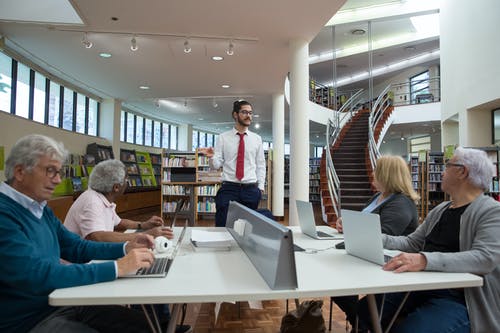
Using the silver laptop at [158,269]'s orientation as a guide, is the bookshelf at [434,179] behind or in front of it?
behind

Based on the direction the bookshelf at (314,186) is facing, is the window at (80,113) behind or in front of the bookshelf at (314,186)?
in front

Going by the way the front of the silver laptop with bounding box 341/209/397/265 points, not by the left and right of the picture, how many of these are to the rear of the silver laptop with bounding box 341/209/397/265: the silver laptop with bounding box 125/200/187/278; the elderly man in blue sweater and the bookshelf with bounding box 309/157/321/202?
2

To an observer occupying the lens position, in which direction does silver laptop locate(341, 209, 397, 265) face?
facing away from the viewer and to the right of the viewer

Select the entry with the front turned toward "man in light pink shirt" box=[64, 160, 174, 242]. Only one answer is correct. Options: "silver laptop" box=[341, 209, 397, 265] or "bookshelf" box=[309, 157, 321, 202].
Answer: the bookshelf

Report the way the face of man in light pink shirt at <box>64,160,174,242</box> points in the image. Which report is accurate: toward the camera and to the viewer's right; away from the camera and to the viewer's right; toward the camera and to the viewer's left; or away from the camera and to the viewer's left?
away from the camera and to the viewer's right

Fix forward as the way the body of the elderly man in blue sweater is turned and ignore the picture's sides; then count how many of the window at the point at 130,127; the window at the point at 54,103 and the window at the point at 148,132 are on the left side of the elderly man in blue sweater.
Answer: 3

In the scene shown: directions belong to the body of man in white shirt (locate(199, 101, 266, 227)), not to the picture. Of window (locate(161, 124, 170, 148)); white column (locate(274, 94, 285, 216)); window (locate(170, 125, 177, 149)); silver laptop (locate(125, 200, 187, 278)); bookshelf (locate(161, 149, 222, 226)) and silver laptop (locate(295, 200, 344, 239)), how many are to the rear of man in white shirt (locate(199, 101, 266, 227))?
4

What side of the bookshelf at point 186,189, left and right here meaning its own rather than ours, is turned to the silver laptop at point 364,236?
front

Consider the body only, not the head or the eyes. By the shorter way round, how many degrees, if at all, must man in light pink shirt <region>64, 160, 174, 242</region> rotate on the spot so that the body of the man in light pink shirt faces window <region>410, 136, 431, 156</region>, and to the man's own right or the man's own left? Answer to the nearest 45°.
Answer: approximately 45° to the man's own left

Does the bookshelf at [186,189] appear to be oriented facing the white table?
yes

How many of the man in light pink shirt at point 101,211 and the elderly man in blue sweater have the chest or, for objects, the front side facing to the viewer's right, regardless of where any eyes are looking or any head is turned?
2

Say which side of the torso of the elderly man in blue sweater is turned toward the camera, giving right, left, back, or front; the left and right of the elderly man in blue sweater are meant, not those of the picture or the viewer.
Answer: right

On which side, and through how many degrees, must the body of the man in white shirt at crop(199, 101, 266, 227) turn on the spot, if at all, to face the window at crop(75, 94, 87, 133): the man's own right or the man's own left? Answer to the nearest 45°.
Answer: approximately 135° to the man's own right

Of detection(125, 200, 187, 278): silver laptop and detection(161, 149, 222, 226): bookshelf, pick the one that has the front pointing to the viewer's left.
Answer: the silver laptop

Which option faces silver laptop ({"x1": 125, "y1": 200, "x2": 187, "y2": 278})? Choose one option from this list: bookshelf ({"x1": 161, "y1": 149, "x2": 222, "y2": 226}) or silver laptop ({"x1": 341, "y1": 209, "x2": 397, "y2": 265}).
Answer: the bookshelf

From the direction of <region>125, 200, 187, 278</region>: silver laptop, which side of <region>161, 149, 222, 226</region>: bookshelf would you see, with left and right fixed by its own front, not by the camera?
front
